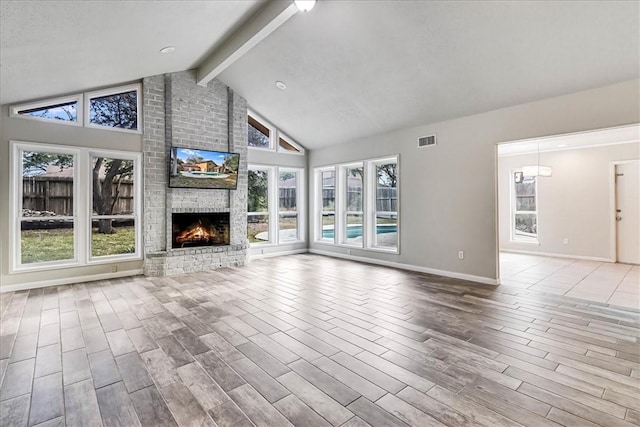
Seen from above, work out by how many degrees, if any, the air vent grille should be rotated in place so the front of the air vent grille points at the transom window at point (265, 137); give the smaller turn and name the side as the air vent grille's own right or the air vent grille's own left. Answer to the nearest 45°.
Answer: approximately 45° to the air vent grille's own right

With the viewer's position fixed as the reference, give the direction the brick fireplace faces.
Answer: facing the viewer and to the right of the viewer

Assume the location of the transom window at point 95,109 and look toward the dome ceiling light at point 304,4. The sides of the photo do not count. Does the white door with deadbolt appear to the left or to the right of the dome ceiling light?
left

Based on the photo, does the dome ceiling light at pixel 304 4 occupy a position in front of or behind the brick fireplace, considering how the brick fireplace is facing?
in front

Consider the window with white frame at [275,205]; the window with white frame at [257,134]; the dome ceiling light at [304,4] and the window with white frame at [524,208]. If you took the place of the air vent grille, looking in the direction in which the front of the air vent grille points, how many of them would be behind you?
1

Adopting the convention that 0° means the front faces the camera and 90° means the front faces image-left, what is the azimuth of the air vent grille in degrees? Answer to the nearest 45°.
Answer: approximately 45°

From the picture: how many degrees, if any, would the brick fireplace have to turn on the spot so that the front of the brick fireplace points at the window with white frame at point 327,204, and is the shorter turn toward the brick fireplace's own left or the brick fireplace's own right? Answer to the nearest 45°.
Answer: approximately 45° to the brick fireplace's own left

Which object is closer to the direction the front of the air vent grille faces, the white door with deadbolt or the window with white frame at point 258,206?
the window with white frame

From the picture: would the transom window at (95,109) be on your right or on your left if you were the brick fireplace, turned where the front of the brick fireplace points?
on your right

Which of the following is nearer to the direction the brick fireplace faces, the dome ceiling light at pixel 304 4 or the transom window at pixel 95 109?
the dome ceiling light

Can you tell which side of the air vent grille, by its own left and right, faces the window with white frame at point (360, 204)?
right

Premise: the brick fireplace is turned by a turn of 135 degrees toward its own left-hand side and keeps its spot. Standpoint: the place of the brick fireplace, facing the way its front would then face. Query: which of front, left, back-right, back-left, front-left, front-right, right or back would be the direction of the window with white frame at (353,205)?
right

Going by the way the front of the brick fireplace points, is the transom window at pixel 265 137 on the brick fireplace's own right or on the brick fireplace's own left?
on the brick fireplace's own left

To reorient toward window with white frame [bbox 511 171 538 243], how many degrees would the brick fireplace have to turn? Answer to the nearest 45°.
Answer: approximately 45° to its left

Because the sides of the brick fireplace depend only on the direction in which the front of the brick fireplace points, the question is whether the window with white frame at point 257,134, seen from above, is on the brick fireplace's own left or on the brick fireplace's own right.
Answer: on the brick fireplace's own left

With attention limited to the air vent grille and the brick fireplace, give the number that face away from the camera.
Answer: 0
